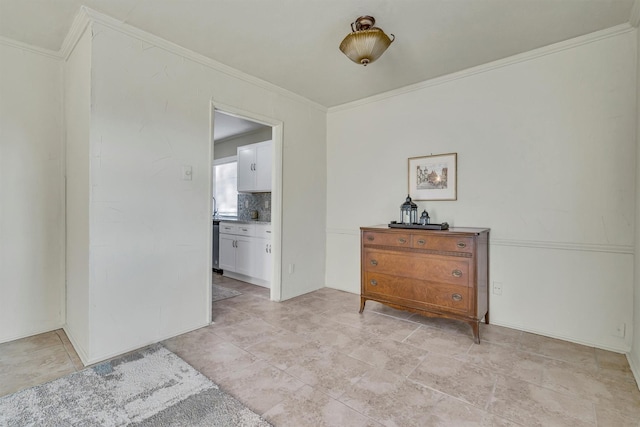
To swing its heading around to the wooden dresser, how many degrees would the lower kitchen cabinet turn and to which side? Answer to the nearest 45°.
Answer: approximately 90° to its left

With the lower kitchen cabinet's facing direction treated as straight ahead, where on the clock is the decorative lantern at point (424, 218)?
The decorative lantern is roughly at 9 o'clock from the lower kitchen cabinet.

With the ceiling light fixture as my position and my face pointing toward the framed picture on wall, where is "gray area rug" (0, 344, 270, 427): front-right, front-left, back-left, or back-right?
back-left

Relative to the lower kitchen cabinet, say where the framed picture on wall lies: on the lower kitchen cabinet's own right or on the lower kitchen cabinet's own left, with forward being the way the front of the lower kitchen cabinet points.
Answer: on the lower kitchen cabinet's own left

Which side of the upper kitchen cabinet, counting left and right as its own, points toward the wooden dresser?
left

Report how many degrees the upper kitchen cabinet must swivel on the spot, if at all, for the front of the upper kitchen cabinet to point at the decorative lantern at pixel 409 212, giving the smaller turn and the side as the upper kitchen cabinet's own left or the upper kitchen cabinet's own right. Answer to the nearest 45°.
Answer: approximately 90° to the upper kitchen cabinet's own left

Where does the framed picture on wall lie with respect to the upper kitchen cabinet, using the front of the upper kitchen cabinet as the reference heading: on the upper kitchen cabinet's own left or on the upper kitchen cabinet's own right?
on the upper kitchen cabinet's own left
